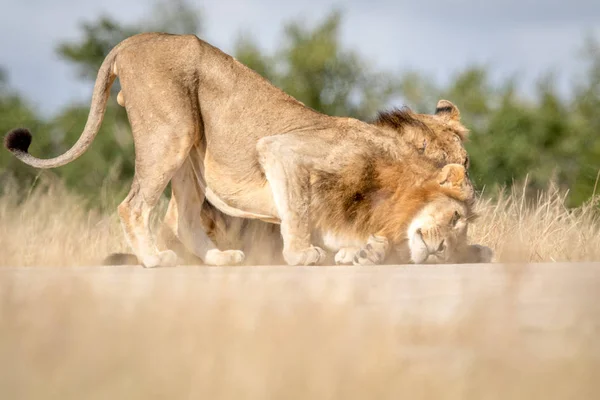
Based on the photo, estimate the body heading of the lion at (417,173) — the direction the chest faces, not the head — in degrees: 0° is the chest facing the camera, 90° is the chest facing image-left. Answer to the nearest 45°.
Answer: approximately 270°

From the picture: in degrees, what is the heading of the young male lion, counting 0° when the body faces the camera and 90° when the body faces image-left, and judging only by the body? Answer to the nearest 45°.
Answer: approximately 270°
